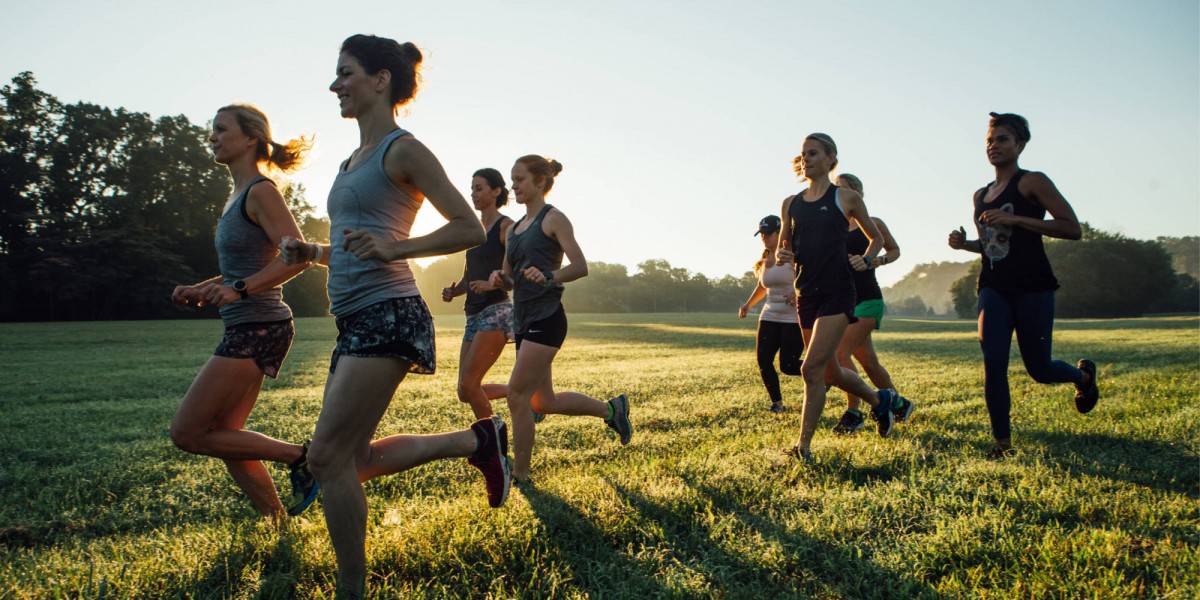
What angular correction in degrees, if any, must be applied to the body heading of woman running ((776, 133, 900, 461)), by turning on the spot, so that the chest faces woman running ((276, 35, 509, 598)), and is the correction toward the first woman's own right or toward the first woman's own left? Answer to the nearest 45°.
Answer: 0° — they already face them

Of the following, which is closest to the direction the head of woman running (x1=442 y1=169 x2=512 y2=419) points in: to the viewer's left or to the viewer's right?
to the viewer's left

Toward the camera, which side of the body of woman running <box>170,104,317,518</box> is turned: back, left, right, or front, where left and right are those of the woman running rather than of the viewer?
left

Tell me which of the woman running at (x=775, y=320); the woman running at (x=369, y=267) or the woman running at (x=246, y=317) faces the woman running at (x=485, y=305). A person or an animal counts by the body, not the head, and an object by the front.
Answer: the woman running at (x=775, y=320)

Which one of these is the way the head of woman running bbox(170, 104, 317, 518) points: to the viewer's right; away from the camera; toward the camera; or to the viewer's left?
to the viewer's left

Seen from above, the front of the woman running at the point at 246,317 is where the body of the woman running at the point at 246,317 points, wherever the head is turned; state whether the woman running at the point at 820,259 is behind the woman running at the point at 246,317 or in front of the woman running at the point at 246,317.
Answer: behind

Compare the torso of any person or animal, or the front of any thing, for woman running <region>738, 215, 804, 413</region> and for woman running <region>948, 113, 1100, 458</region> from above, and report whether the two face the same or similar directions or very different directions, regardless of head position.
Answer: same or similar directions

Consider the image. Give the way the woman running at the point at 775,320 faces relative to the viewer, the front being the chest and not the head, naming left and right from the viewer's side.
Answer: facing the viewer and to the left of the viewer

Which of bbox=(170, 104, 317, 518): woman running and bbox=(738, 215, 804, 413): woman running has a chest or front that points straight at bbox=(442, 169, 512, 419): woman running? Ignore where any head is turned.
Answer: bbox=(738, 215, 804, 413): woman running

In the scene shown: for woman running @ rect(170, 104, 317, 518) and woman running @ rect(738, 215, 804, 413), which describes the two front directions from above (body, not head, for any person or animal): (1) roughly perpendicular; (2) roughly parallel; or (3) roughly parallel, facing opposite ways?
roughly parallel

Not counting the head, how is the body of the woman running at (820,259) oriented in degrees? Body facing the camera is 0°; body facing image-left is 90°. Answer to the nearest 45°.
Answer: approximately 45°

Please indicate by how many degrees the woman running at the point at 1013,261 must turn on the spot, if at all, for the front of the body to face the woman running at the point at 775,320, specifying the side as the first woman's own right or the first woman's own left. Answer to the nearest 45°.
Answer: approximately 90° to the first woman's own right

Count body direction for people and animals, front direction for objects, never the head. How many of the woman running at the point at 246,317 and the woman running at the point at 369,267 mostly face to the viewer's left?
2

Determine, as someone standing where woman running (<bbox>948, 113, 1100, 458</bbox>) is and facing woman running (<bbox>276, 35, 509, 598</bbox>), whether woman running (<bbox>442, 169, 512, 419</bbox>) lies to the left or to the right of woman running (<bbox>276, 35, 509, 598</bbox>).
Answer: right

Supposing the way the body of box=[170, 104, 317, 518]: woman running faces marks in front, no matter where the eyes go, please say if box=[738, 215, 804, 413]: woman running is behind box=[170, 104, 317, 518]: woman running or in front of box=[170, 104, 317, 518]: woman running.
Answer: behind

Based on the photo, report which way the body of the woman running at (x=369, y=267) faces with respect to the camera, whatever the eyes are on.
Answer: to the viewer's left

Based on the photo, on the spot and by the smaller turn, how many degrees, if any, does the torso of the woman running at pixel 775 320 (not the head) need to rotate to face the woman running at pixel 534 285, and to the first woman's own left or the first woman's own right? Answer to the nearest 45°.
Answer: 0° — they already face them

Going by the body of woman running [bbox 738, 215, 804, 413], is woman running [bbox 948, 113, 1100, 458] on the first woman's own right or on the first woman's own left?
on the first woman's own left

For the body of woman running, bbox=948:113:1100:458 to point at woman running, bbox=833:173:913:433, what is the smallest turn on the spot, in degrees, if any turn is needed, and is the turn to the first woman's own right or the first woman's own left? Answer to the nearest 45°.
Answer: approximately 90° to the first woman's own right
